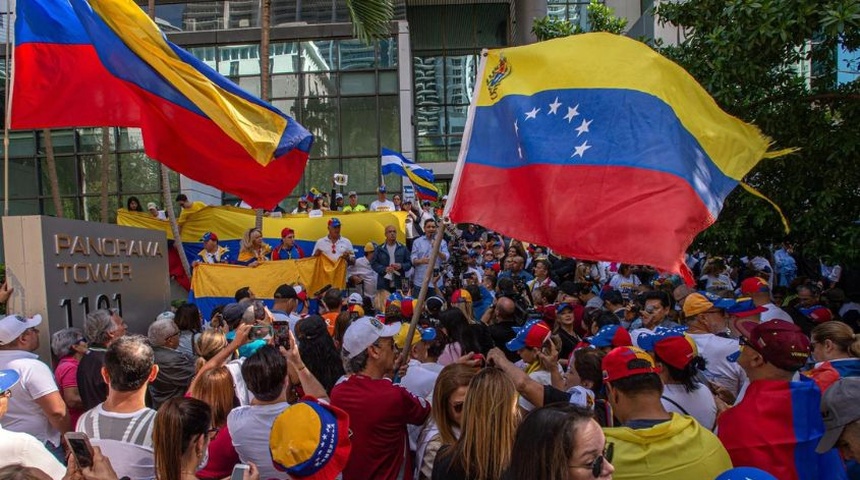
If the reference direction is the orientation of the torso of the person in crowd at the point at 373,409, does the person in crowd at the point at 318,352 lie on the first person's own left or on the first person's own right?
on the first person's own left

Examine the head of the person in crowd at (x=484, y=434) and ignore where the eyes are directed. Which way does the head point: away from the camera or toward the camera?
away from the camera

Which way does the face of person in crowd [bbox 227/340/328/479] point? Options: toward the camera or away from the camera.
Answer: away from the camera

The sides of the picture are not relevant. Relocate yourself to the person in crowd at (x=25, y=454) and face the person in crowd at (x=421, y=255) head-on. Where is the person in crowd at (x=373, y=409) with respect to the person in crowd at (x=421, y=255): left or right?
right

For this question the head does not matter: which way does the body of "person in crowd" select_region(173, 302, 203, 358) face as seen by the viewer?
away from the camera

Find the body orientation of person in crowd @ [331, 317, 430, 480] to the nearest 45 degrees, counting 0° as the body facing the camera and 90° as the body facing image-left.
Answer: approximately 225°

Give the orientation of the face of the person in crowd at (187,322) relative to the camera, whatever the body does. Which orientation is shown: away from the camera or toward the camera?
away from the camera

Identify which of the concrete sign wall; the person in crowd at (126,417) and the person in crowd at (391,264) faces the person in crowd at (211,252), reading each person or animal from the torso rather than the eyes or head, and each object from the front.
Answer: the person in crowd at (126,417)
